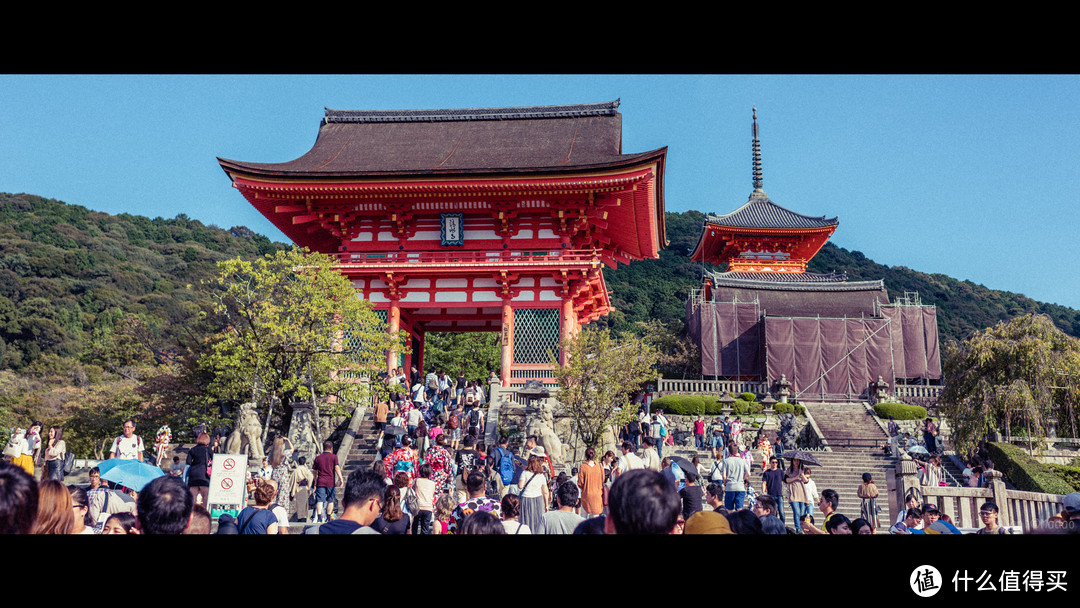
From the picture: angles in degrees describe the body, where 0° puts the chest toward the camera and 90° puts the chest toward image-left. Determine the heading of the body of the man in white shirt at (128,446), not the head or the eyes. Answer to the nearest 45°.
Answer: approximately 0°

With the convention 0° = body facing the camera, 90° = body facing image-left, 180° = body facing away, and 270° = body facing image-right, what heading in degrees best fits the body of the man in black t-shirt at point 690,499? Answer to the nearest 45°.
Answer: approximately 180°

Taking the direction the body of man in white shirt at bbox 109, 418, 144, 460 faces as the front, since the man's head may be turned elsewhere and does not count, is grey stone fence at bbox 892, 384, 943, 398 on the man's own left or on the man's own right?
on the man's own left

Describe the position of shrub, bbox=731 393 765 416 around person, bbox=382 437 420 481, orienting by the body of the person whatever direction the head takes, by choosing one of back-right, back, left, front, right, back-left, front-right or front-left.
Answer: front-right

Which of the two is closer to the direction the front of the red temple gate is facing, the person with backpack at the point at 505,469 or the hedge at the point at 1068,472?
the person with backpack

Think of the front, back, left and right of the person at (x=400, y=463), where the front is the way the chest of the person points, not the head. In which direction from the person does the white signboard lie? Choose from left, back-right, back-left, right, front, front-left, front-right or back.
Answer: left

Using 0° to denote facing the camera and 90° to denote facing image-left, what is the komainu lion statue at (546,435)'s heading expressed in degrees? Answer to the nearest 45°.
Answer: approximately 45°

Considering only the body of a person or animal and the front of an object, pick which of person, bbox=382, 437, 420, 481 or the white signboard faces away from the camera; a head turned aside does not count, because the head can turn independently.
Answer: the person

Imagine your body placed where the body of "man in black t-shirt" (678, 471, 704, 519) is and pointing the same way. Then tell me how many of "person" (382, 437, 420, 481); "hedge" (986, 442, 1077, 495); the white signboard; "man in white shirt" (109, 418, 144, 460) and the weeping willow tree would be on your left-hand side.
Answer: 3

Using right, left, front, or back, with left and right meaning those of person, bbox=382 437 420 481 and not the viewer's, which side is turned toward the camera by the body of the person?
back

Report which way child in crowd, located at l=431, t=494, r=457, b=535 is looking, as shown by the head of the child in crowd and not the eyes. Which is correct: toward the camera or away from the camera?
away from the camera
